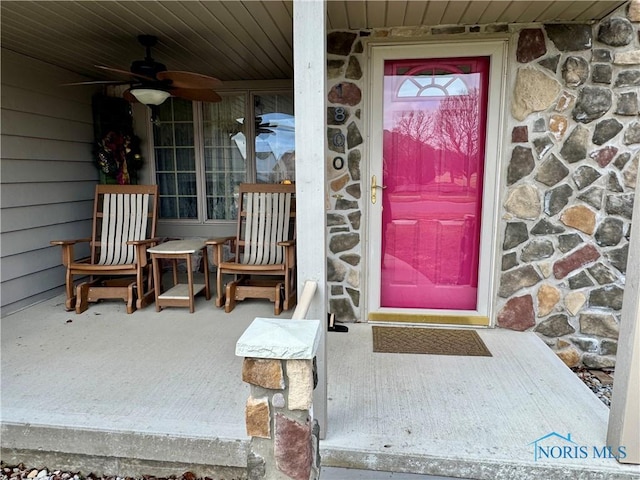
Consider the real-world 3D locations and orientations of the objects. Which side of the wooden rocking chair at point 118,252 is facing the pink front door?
left

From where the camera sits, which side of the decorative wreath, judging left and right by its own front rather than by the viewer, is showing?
front

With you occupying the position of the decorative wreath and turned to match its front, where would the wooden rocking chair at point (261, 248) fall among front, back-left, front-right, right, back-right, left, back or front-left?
front-left

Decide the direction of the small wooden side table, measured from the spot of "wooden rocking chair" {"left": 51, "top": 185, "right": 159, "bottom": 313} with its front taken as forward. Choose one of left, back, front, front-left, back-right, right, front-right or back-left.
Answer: left

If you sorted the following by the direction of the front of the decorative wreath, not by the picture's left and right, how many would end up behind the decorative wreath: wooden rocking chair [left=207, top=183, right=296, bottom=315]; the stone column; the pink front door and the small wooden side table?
0

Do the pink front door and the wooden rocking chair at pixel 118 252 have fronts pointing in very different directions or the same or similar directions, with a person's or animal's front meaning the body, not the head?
same or similar directions

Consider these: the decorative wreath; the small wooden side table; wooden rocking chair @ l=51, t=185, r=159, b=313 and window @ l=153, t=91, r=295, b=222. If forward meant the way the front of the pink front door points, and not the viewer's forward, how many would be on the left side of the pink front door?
0

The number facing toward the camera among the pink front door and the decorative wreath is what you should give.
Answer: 2

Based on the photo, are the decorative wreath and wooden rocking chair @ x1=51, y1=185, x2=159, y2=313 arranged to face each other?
no

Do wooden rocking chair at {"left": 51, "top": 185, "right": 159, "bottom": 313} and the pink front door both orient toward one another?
no

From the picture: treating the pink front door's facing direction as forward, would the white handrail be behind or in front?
in front

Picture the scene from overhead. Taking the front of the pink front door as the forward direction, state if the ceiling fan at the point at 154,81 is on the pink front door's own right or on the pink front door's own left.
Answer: on the pink front door's own right

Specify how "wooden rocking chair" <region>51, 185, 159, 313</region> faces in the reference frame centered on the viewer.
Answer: facing the viewer and to the left of the viewer

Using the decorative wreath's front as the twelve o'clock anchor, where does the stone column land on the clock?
The stone column is roughly at 12 o'clock from the decorative wreath.
